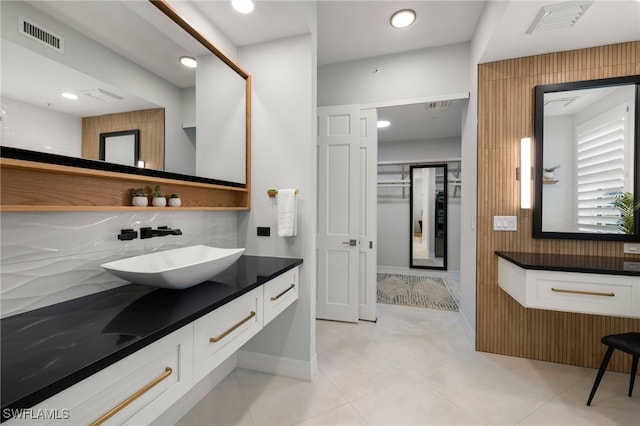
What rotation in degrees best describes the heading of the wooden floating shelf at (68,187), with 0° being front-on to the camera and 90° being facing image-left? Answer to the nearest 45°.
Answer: approximately 315°

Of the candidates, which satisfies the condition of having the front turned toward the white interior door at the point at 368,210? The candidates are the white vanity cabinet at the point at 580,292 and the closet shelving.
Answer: the closet shelving

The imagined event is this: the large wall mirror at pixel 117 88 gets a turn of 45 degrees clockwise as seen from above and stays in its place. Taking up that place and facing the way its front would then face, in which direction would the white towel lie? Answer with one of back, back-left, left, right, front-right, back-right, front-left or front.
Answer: left

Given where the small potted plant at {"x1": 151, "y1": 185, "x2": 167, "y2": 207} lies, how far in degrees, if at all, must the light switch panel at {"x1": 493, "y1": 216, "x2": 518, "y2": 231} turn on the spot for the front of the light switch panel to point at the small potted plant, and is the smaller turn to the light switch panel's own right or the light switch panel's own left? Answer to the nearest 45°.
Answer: approximately 45° to the light switch panel's own right

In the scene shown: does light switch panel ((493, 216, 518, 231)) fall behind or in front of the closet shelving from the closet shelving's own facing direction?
in front

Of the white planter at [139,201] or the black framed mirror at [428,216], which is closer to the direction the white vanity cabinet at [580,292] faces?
the white planter

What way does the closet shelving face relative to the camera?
toward the camera

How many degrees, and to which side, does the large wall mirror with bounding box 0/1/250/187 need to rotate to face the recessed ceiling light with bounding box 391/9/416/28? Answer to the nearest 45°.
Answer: approximately 45° to its left
